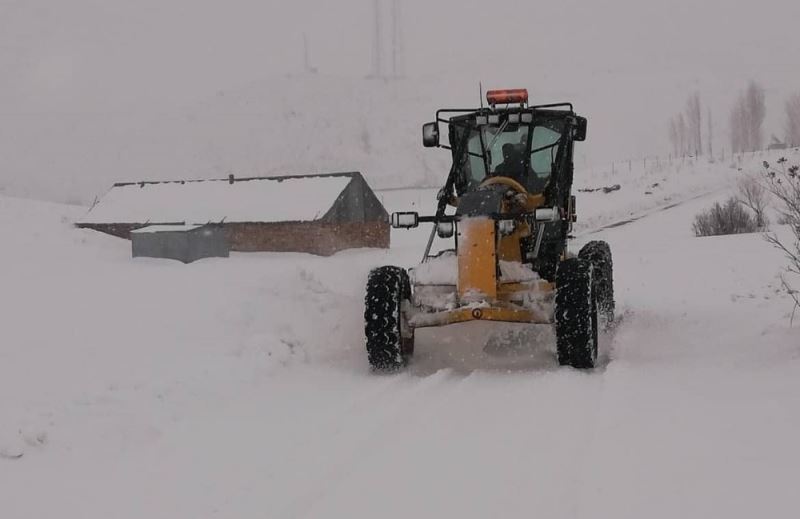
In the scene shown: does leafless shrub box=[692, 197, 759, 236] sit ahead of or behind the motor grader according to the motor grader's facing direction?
behind

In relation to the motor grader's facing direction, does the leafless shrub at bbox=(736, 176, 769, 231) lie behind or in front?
behind

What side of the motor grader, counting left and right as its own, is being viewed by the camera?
front
